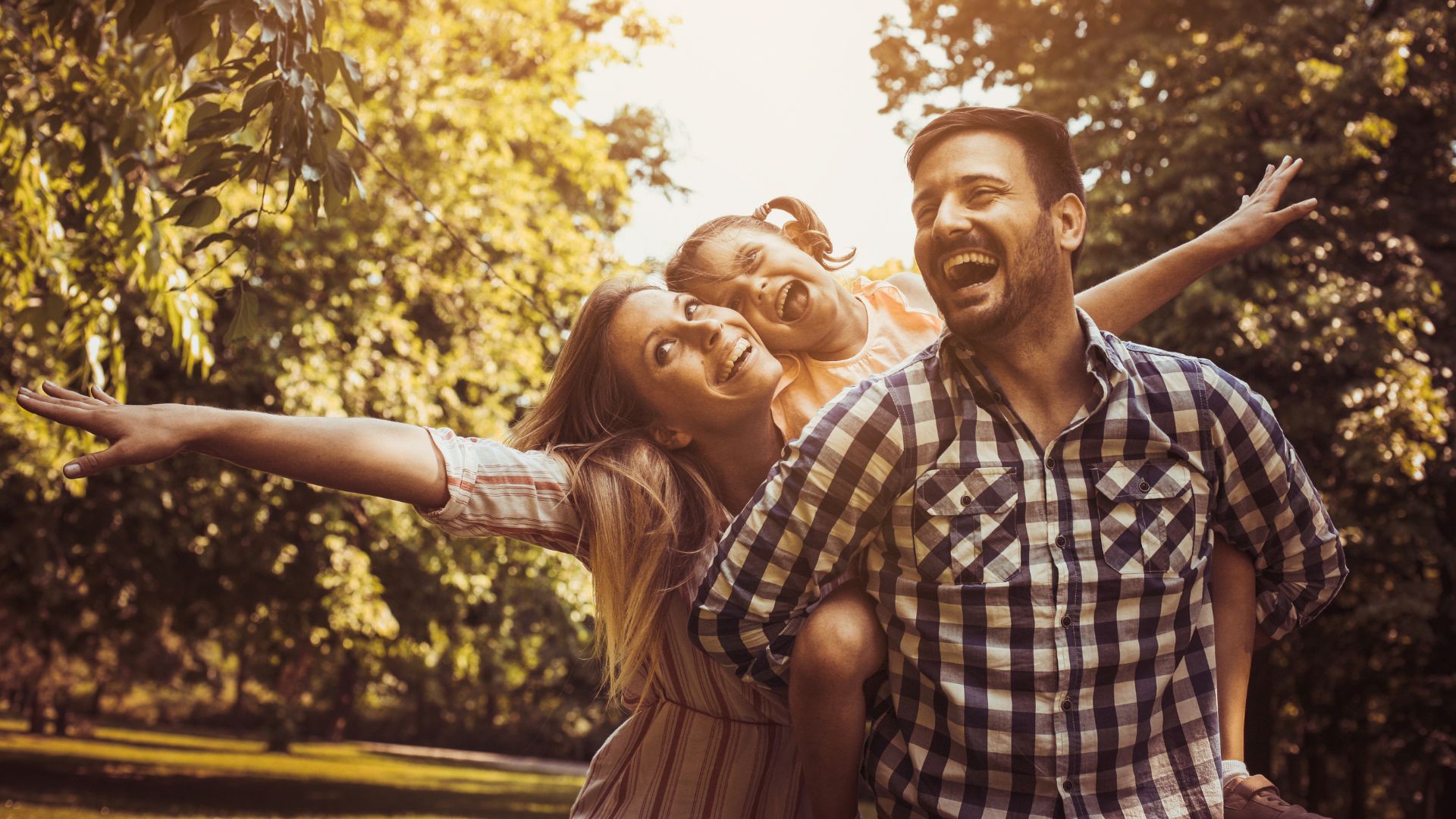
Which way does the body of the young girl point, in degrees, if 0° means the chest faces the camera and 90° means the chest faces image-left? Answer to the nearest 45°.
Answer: approximately 0°

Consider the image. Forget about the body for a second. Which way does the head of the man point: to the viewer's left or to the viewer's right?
to the viewer's left

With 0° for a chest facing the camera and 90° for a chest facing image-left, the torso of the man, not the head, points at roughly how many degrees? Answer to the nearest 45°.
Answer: approximately 0°

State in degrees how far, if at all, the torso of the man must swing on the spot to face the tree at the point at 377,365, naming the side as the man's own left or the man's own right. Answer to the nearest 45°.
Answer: approximately 135° to the man's own right

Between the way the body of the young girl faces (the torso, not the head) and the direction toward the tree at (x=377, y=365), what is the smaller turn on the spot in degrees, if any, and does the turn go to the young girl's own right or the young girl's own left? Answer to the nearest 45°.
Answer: approximately 135° to the young girl's own right
